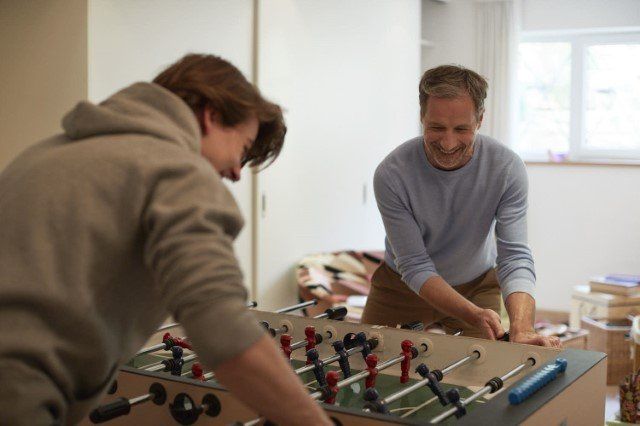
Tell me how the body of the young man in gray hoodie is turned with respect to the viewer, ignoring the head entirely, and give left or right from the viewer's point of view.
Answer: facing away from the viewer and to the right of the viewer

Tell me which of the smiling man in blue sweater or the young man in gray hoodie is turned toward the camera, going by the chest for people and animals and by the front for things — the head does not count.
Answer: the smiling man in blue sweater

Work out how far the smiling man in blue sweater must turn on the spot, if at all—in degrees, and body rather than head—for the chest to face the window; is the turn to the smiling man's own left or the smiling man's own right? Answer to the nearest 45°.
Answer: approximately 180°

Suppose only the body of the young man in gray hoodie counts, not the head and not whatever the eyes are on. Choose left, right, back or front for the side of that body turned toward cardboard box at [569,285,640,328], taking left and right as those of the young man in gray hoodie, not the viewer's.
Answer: front

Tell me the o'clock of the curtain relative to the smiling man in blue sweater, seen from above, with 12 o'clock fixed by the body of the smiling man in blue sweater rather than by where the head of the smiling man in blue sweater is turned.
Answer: The curtain is roughly at 6 o'clock from the smiling man in blue sweater.

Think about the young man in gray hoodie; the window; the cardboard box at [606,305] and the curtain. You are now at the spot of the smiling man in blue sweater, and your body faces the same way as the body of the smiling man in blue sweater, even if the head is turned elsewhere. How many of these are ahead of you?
1

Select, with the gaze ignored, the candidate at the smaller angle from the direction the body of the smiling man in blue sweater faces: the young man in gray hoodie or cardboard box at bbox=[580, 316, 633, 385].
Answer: the young man in gray hoodie

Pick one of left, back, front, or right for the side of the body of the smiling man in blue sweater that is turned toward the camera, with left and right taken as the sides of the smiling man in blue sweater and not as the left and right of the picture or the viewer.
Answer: front

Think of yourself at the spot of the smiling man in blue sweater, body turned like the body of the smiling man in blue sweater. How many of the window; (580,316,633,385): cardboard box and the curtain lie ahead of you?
0

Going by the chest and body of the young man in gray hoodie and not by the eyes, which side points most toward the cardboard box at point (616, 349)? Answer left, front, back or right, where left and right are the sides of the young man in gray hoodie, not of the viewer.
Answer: front

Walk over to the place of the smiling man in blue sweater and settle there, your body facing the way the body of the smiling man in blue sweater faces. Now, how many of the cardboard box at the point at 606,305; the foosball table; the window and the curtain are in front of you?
1

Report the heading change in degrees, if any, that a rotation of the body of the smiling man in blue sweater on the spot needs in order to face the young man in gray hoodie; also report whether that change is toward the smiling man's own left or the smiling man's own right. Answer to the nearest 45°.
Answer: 0° — they already face them

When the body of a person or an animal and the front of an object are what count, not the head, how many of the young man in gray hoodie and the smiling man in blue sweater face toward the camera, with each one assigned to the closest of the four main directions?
1

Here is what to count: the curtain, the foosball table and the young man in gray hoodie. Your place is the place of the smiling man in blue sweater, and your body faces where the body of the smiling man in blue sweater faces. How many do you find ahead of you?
2
